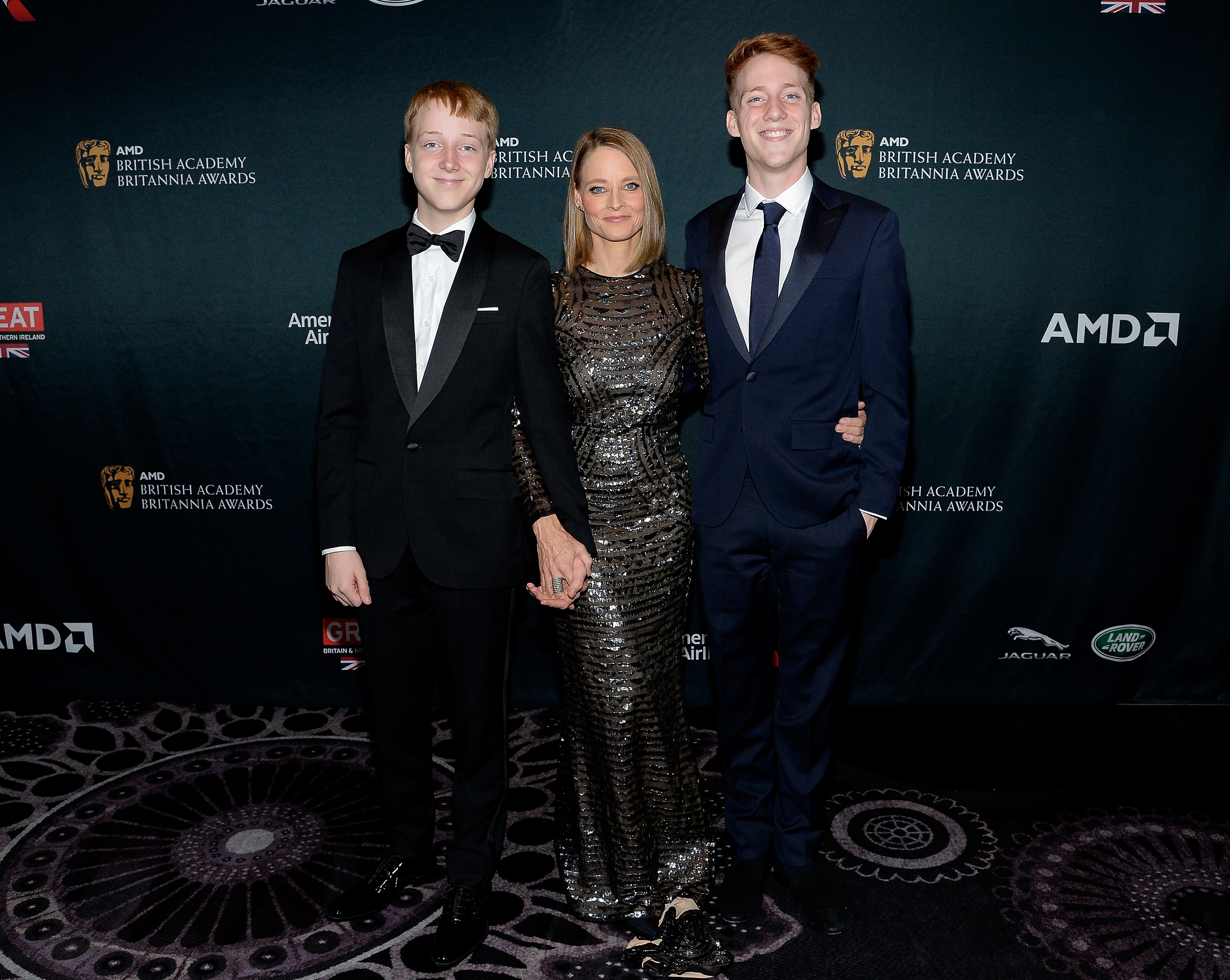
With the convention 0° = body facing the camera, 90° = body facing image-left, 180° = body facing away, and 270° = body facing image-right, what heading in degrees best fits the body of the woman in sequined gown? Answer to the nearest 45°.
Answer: approximately 0°
